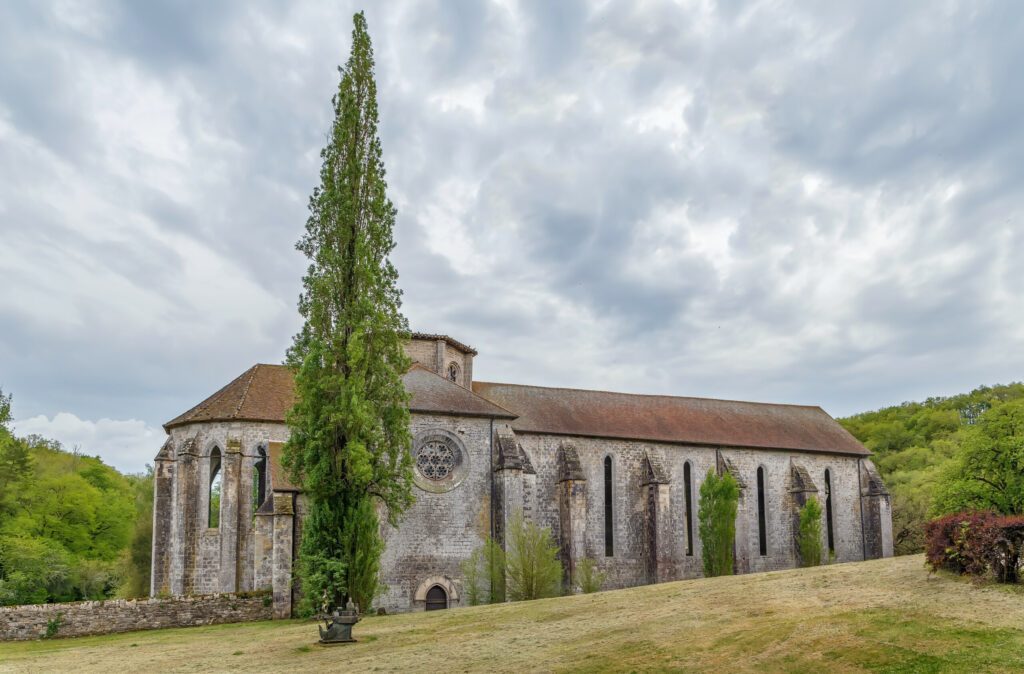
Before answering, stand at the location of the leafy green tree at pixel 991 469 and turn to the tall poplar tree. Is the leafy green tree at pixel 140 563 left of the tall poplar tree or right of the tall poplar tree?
right

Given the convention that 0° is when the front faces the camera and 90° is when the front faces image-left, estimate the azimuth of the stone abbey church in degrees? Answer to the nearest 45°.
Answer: approximately 225°

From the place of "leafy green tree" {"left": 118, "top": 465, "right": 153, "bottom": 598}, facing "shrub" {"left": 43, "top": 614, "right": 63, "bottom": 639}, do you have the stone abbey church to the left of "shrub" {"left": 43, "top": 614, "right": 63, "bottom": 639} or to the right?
left
